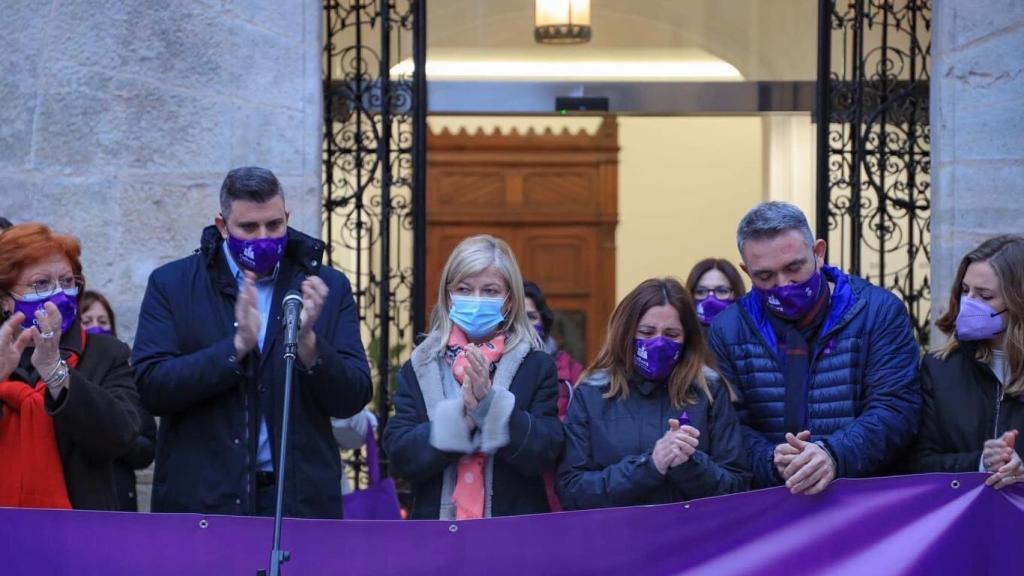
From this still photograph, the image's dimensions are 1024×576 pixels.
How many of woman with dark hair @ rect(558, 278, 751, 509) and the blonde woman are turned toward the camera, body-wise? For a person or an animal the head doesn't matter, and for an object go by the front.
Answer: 2

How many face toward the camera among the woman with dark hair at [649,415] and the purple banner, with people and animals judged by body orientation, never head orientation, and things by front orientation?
2

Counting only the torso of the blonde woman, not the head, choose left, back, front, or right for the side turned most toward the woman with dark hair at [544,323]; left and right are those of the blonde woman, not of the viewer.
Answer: back

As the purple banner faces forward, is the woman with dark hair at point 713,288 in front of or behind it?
behind

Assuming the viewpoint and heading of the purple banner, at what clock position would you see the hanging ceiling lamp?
The hanging ceiling lamp is roughly at 6 o'clock from the purple banner.

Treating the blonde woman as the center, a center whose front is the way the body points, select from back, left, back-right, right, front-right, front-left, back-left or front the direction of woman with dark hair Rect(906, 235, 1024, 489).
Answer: left

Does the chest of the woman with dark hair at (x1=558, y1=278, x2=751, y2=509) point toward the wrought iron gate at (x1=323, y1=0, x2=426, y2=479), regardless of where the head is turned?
no

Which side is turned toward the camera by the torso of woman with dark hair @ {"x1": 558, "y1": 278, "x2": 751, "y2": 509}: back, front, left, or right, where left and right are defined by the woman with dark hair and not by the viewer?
front

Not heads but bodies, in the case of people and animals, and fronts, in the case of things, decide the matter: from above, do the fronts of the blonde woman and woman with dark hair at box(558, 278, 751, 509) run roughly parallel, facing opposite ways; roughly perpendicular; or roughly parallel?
roughly parallel

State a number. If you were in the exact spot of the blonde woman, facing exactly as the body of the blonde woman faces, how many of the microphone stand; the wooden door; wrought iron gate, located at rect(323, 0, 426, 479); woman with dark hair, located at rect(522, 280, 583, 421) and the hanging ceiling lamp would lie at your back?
4

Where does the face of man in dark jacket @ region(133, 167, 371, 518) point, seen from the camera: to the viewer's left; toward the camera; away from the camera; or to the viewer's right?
toward the camera

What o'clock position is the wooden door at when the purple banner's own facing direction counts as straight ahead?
The wooden door is roughly at 6 o'clock from the purple banner.

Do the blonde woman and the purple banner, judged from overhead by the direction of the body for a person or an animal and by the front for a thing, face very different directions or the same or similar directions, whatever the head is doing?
same or similar directions

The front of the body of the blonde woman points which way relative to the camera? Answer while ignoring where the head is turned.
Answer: toward the camera

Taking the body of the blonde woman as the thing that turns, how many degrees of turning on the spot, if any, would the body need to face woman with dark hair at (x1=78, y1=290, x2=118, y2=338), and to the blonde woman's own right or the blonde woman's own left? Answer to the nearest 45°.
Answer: approximately 135° to the blonde woman's own right

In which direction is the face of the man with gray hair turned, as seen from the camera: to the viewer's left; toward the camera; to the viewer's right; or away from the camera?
toward the camera

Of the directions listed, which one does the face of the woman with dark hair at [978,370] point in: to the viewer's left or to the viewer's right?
to the viewer's left
